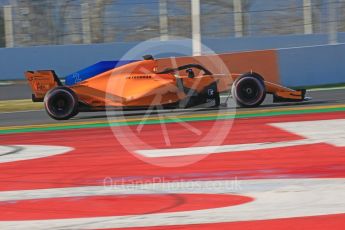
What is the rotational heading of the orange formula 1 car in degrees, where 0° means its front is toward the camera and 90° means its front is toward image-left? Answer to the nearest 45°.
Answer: approximately 270°
